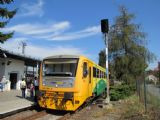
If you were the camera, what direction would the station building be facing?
facing the viewer and to the right of the viewer

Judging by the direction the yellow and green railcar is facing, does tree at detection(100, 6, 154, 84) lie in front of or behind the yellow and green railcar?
behind

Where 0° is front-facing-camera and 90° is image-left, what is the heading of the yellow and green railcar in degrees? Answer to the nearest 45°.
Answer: approximately 45°

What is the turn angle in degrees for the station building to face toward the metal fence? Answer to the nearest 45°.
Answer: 0° — it already faces it

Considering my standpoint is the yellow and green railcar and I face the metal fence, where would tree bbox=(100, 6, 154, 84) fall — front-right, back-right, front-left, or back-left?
front-left

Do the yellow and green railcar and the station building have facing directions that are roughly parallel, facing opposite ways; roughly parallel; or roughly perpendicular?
roughly perpendicular

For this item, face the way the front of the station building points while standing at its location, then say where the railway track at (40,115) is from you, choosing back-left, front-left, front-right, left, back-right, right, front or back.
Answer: front-right

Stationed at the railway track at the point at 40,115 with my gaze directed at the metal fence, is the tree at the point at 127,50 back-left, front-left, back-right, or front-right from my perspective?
front-left
